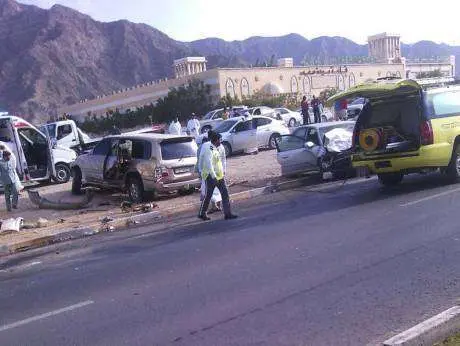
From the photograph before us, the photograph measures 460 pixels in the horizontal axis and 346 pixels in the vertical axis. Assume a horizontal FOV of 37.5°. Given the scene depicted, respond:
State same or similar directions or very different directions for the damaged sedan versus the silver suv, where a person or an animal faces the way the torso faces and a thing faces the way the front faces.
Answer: very different directions

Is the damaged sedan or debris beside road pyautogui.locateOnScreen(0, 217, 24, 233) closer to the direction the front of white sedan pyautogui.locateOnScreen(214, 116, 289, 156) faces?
the debris beside road

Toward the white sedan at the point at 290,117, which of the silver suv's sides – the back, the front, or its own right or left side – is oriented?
right

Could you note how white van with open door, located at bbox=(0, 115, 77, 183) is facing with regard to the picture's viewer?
facing to the right of the viewer

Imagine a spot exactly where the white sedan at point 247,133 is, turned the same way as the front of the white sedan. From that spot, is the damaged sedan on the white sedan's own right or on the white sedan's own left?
on the white sedan's own left

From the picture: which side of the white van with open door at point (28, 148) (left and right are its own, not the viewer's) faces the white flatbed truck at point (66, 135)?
left
